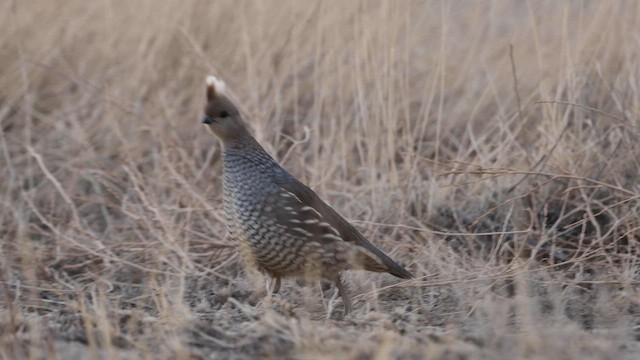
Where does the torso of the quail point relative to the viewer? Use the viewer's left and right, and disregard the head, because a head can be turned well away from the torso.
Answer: facing to the left of the viewer
